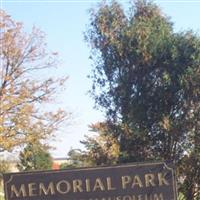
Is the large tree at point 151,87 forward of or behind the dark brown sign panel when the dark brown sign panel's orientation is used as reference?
behind

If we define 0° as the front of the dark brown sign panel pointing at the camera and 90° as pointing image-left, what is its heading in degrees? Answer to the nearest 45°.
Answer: approximately 0°
